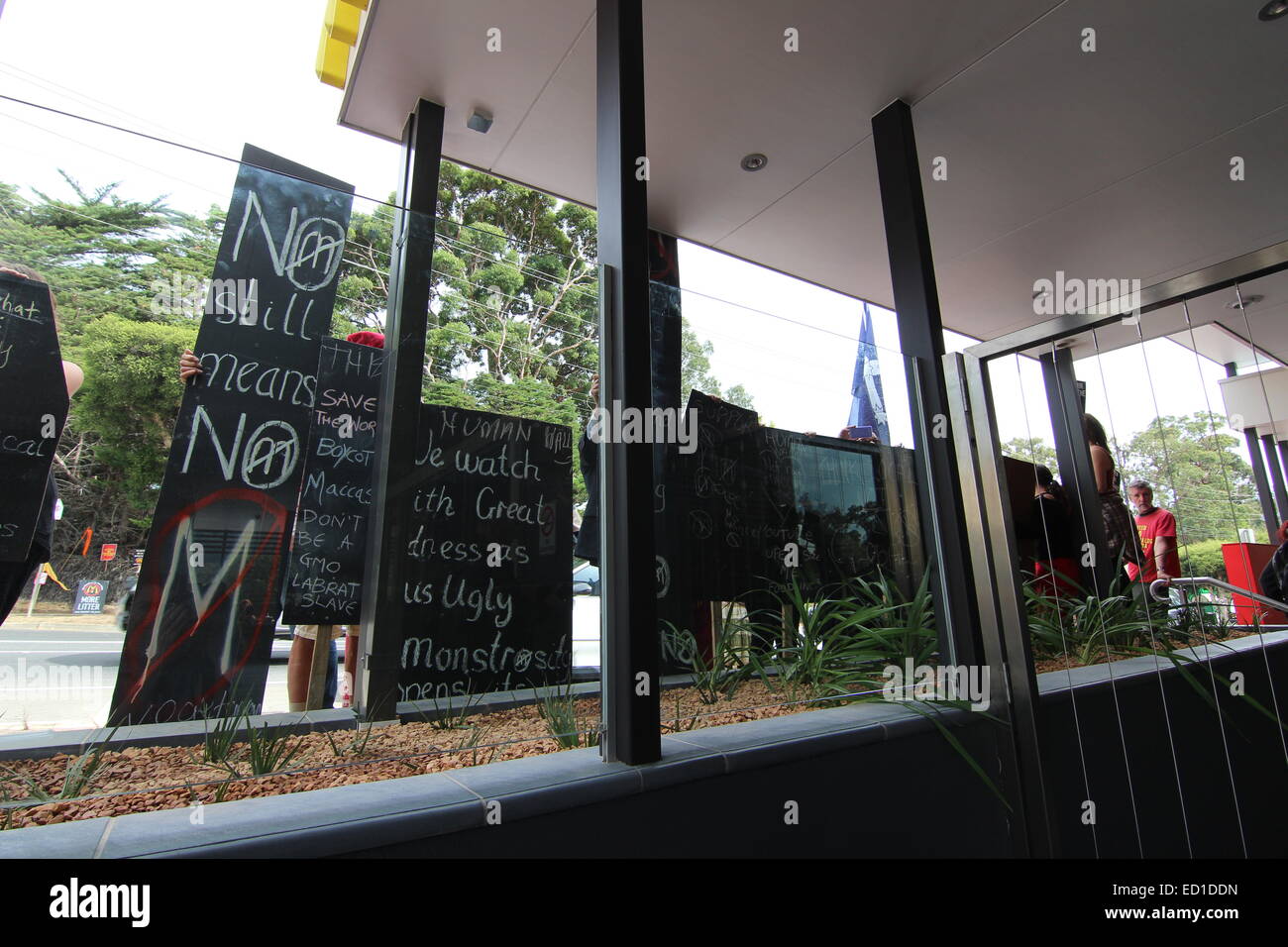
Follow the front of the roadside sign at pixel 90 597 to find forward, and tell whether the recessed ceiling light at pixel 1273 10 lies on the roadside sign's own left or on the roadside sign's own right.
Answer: on the roadside sign's own left

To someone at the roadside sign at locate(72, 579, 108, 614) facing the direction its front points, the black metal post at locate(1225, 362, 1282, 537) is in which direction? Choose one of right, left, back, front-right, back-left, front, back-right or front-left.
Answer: left

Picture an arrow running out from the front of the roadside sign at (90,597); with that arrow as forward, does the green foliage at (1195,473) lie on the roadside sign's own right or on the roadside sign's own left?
on the roadside sign's own left

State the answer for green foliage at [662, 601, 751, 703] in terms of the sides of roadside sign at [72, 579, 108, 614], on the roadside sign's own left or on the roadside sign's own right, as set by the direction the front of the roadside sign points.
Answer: on the roadside sign's own left

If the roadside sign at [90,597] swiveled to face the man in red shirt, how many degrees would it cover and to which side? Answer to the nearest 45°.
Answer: approximately 90° to its left

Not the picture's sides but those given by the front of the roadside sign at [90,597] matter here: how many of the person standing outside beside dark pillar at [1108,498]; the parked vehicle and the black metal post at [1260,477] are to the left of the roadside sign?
3

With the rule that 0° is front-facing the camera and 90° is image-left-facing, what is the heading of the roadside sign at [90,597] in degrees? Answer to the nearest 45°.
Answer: approximately 0°

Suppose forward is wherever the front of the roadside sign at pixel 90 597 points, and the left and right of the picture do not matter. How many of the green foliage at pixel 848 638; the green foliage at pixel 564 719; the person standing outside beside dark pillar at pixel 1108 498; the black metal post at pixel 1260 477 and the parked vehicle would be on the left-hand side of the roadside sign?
5
